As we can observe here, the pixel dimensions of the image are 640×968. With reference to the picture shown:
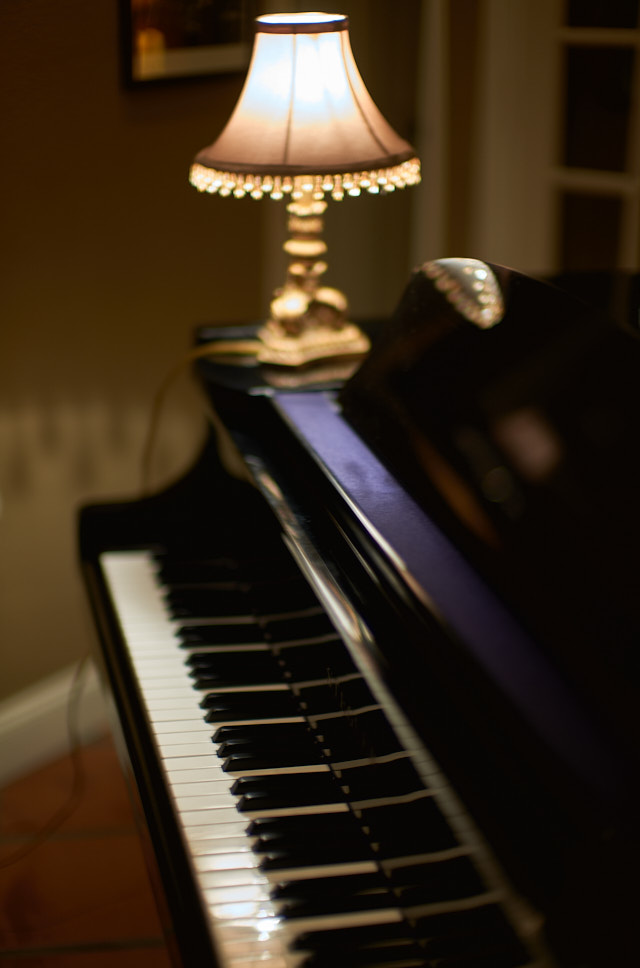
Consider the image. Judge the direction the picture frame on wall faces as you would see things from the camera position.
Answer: facing the viewer and to the right of the viewer

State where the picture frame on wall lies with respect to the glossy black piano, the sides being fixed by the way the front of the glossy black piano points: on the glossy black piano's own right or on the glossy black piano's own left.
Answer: on the glossy black piano's own right

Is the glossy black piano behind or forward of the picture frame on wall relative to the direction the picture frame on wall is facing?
forward

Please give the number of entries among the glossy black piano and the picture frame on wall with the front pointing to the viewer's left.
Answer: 1

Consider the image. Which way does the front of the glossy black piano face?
to the viewer's left
